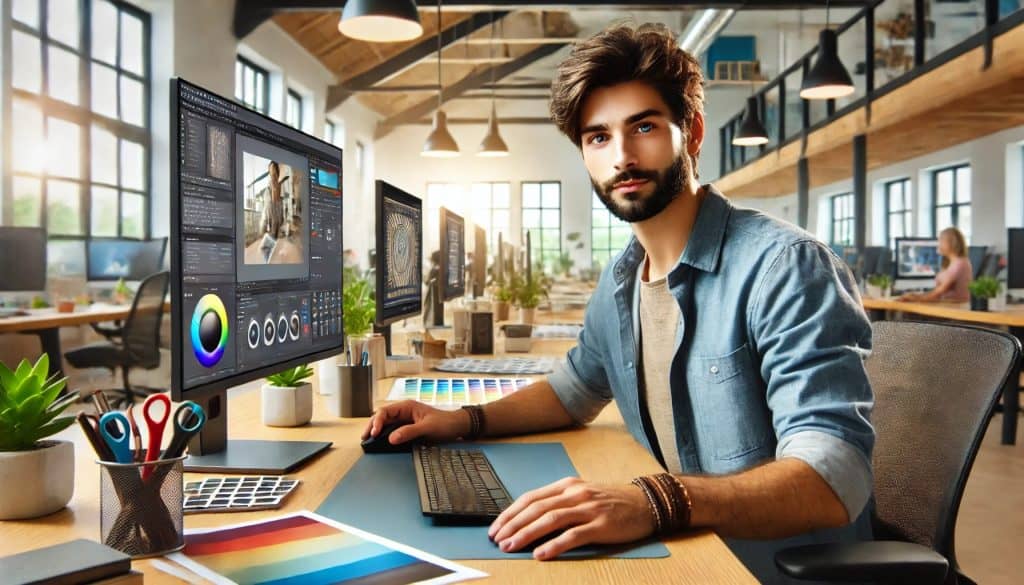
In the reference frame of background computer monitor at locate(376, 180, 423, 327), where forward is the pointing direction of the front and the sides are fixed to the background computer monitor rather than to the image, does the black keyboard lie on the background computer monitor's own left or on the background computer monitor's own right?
on the background computer monitor's own right

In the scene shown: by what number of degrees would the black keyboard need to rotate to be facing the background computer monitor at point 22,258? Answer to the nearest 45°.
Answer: approximately 135° to its left

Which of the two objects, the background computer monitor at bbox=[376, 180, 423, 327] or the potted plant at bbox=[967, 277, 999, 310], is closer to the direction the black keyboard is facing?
the potted plant

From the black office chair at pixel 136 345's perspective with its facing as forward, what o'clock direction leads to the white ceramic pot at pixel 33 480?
The white ceramic pot is roughly at 9 o'clock from the black office chair.

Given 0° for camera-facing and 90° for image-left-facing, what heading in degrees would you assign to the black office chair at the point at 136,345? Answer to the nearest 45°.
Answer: approximately 90°

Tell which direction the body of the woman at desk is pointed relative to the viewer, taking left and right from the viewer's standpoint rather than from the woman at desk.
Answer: facing to the left of the viewer

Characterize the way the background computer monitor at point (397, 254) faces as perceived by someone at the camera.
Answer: facing to the right of the viewer

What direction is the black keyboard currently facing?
to the viewer's right
